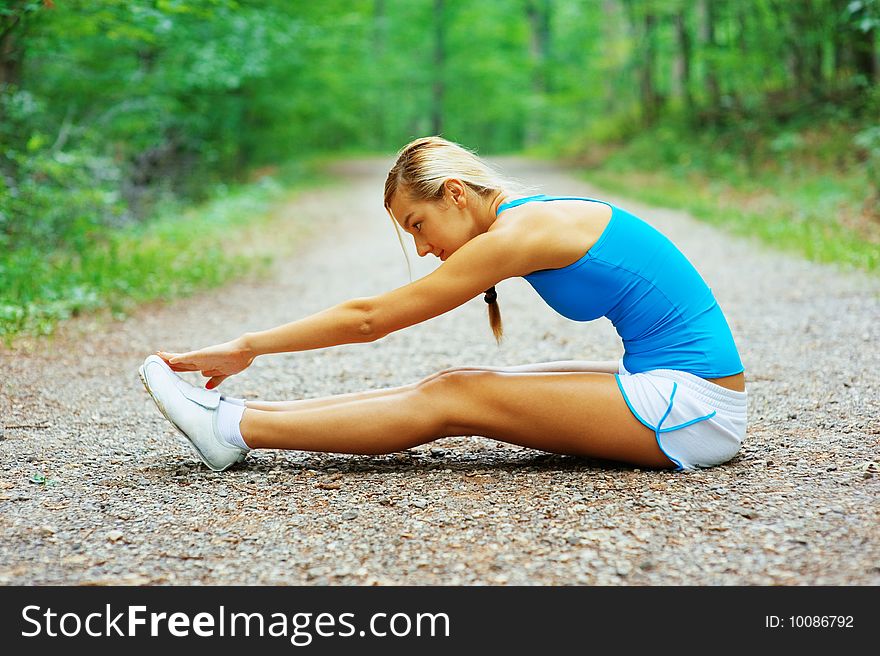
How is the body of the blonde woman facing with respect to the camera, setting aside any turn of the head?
to the viewer's left

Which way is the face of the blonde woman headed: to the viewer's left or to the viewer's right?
to the viewer's left

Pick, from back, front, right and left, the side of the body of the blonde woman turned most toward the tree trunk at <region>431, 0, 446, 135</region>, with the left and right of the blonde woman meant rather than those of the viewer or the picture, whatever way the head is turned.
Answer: right

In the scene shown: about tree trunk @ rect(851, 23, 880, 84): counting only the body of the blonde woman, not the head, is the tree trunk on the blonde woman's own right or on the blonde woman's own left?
on the blonde woman's own right

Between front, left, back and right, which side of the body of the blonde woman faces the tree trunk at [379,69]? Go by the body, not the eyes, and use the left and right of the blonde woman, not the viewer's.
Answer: right

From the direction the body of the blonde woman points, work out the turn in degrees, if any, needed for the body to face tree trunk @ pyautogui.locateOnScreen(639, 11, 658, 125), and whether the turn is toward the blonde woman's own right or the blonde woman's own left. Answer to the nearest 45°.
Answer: approximately 90° to the blonde woman's own right
